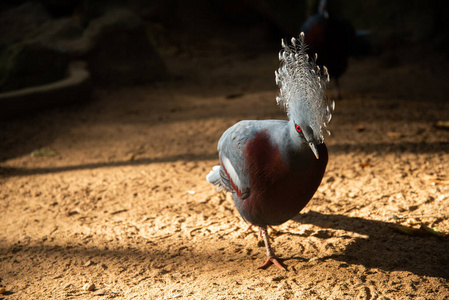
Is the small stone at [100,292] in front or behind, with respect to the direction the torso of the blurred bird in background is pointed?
in front

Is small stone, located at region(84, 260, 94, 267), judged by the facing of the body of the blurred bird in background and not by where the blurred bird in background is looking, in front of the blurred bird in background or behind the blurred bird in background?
in front

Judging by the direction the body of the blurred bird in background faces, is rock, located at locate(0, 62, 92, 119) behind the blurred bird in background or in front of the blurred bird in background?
in front

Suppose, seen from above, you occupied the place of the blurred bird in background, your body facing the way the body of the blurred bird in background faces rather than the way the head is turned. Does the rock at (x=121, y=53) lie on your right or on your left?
on your right

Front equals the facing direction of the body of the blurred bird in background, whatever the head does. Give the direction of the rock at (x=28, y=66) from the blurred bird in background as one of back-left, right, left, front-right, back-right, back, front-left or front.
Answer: front-right
